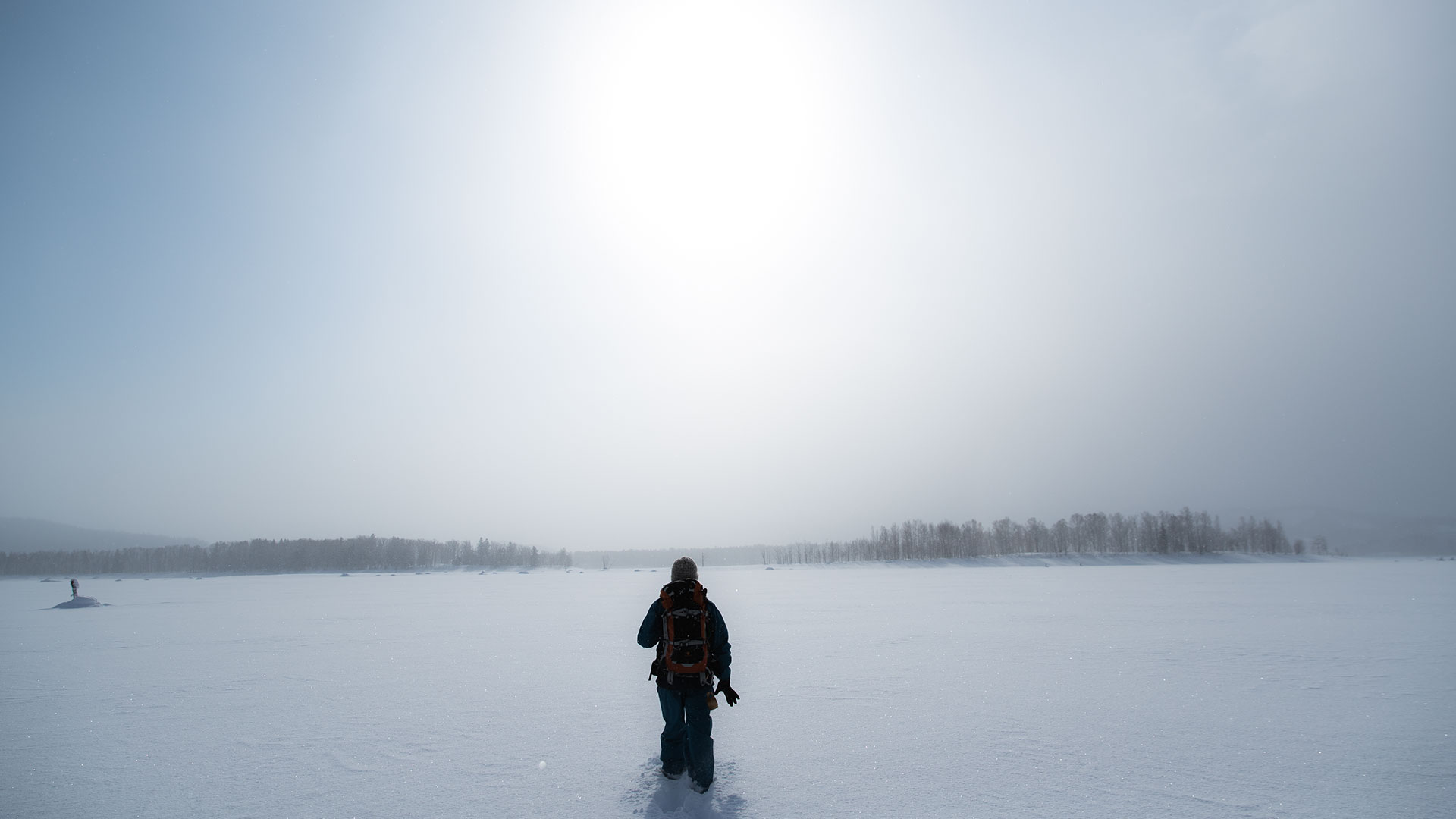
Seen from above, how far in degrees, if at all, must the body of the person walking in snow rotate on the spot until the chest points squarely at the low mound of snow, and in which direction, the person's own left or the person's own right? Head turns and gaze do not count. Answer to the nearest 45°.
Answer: approximately 45° to the person's own left

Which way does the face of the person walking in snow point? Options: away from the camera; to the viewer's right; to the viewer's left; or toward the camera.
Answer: away from the camera

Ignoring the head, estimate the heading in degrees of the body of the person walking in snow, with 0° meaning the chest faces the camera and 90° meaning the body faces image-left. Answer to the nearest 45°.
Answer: approximately 180°
